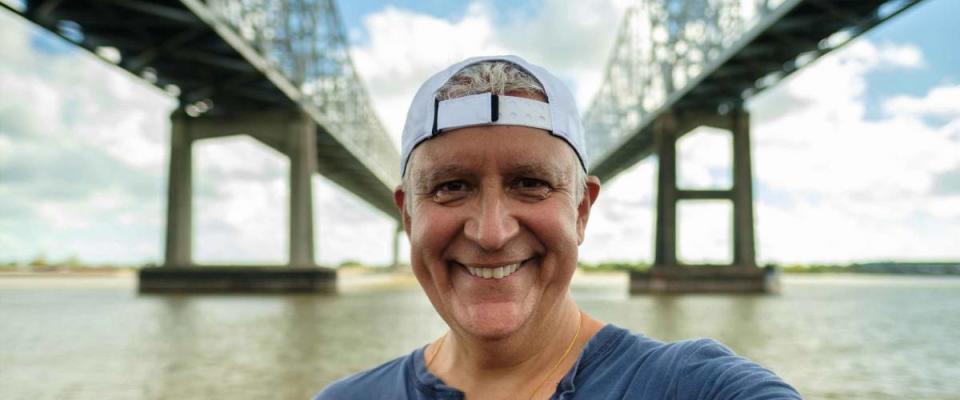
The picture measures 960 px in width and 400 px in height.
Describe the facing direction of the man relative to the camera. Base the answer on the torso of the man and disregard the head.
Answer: toward the camera

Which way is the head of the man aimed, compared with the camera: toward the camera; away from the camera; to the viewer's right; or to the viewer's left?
toward the camera

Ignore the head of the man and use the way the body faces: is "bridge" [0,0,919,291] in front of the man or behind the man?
behind

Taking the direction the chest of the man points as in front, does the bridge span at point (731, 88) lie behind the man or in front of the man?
behind
